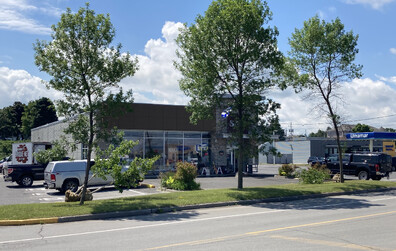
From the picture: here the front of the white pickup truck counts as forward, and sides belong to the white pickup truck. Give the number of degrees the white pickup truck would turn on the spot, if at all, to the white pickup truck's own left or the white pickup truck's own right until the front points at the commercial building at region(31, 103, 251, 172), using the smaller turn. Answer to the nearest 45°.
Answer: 0° — it already faces it

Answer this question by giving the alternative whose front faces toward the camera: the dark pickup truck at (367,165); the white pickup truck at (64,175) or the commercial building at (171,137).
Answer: the commercial building

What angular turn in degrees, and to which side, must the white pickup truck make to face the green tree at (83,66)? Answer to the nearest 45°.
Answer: approximately 135° to its right

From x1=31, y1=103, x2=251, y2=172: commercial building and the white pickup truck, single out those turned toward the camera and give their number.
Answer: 1

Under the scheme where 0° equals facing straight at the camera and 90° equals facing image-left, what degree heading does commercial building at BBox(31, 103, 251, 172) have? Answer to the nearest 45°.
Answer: approximately 0°

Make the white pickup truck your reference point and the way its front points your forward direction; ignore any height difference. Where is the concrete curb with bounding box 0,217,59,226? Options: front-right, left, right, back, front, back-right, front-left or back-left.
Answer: back-right

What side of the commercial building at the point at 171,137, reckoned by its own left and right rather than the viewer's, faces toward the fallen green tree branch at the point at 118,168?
front

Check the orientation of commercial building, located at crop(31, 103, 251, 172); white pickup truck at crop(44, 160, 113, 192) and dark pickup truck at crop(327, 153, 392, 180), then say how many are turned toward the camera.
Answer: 1

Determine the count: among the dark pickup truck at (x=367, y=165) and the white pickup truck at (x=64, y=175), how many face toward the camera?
0

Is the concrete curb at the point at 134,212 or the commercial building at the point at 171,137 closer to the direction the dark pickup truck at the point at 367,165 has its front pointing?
the commercial building

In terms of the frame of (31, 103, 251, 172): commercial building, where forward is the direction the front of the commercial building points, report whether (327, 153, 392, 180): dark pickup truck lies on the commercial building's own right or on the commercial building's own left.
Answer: on the commercial building's own left

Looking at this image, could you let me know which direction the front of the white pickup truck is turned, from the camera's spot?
facing away from the viewer and to the right of the viewer

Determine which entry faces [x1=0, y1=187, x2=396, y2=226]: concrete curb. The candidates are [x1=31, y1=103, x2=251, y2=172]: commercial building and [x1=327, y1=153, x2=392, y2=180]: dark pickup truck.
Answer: the commercial building

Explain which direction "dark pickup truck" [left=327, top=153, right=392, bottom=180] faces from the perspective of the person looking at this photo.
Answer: facing away from the viewer and to the left of the viewer

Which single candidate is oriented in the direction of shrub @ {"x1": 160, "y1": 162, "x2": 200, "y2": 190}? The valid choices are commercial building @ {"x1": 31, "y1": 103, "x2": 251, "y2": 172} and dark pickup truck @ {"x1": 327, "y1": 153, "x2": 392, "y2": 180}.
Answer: the commercial building

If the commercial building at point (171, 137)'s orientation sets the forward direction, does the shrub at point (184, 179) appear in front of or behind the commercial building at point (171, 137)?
in front

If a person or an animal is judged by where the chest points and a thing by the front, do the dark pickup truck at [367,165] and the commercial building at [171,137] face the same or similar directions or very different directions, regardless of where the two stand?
very different directions

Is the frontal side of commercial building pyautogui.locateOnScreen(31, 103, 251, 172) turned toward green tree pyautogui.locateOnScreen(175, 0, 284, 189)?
yes
